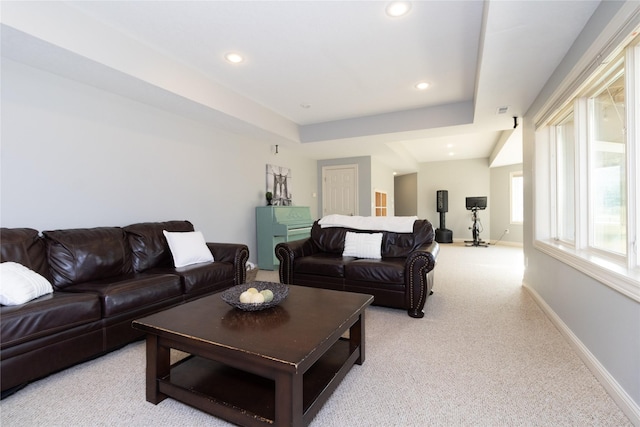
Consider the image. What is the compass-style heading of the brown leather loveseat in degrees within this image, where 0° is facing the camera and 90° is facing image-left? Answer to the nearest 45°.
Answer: approximately 45°

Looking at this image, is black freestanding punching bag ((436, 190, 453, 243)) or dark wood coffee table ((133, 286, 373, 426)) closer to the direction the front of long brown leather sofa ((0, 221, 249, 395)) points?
the dark wood coffee table

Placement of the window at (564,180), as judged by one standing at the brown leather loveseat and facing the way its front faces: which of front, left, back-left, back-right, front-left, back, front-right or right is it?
back-left

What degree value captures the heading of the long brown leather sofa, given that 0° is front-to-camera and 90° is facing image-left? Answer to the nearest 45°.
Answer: approximately 315°

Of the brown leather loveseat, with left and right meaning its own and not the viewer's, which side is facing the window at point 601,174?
left

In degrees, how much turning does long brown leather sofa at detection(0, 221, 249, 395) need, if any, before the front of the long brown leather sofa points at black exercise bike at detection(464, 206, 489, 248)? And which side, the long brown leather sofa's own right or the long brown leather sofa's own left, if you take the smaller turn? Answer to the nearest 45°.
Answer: approximately 45° to the long brown leather sofa's own left

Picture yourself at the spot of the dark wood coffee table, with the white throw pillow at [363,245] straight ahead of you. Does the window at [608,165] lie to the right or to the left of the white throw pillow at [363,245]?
right

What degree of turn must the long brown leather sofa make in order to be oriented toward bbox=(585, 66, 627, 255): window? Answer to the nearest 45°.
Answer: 0° — it already faces it

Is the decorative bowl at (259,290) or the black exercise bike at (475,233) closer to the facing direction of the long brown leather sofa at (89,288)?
the decorative bowl

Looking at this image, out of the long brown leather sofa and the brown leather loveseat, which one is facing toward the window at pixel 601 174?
the long brown leather sofa

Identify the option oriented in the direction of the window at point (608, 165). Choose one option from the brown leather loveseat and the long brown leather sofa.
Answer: the long brown leather sofa

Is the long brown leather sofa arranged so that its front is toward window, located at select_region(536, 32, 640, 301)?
yes
